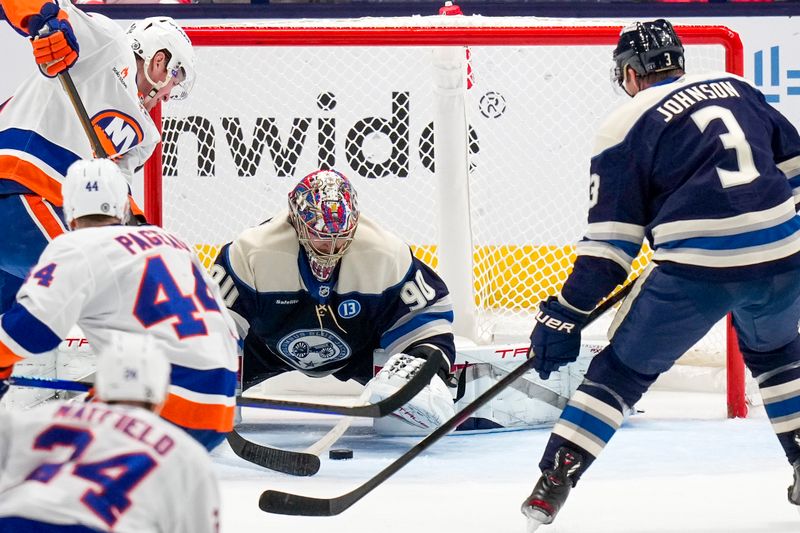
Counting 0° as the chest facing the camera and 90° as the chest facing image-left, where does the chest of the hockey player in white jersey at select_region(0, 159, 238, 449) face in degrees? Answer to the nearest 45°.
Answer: approximately 135°

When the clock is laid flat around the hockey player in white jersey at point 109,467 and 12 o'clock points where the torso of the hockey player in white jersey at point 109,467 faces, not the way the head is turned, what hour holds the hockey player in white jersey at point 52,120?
the hockey player in white jersey at point 52,120 is roughly at 12 o'clock from the hockey player in white jersey at point 109,467.

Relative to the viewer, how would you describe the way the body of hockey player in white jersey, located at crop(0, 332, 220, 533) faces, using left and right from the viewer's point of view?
facing away from the viewer

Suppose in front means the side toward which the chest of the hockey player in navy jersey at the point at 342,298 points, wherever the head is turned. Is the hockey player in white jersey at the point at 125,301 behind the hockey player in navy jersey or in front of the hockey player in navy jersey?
in front

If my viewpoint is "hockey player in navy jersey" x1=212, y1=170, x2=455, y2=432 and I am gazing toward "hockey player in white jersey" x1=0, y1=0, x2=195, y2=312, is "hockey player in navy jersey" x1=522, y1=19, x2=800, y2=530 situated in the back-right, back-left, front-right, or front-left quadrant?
back-left

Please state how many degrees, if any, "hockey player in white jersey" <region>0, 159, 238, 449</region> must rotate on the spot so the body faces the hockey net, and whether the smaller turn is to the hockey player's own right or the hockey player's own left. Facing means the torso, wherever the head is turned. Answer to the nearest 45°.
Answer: approximately 90° to the hockey player's own right

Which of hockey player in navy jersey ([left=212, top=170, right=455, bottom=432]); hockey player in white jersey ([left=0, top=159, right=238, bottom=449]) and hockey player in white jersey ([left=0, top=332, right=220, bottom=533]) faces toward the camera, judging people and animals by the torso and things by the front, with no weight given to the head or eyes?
the hockey player in navy jersey

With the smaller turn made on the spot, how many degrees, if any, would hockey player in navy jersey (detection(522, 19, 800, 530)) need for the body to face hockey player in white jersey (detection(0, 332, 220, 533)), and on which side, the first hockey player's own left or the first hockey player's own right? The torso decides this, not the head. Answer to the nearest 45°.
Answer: approximately 90° to the first hockey player's own left
